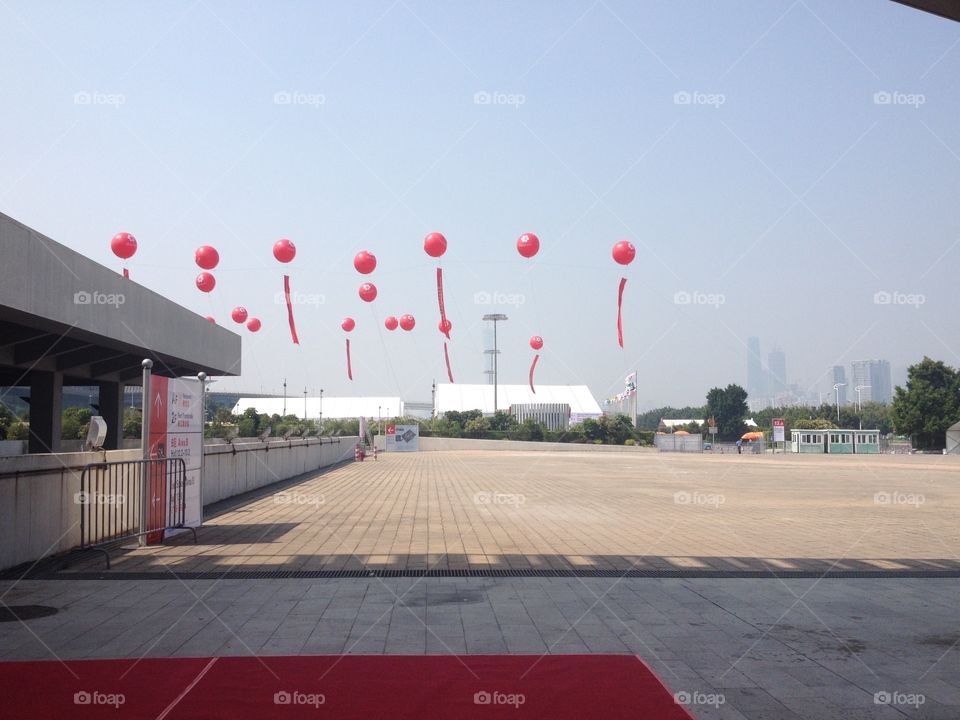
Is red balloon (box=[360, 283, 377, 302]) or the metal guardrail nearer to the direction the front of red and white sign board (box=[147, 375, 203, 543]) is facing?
the metal guardrail

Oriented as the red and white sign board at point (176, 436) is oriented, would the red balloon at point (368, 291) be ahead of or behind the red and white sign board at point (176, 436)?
behind

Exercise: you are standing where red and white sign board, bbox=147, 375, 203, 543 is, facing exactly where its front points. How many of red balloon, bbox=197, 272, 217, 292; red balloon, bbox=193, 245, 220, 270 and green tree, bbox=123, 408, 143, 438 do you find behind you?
3

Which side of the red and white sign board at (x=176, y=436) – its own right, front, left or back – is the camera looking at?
front

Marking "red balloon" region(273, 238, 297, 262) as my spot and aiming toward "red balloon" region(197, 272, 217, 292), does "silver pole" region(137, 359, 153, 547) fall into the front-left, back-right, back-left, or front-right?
back-left

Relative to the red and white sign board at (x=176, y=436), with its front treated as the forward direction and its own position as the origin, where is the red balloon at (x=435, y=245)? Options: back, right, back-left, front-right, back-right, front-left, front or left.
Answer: back-left

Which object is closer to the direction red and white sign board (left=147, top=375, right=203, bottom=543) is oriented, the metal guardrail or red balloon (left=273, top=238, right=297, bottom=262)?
the metal guardrail

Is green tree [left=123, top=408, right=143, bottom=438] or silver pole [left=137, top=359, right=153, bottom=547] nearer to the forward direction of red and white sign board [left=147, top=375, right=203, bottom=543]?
the silver pole

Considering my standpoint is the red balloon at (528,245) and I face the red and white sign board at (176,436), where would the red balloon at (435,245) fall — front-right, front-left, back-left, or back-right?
front-right

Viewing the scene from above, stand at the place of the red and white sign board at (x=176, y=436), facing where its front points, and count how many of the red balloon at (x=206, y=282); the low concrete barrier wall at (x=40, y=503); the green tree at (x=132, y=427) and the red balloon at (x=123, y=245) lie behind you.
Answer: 3

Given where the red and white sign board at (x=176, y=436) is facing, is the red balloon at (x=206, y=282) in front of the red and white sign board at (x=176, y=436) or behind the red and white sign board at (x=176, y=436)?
behind
